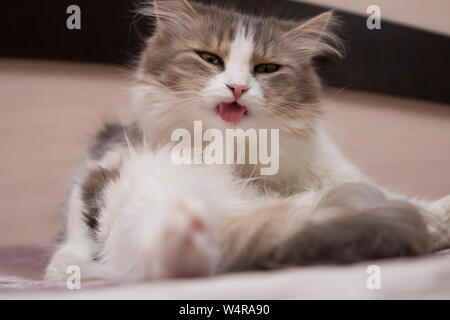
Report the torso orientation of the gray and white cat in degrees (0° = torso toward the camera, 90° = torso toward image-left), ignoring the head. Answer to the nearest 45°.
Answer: approximately 0°

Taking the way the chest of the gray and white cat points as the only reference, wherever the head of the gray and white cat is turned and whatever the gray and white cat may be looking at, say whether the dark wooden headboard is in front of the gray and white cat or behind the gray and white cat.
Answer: behind
